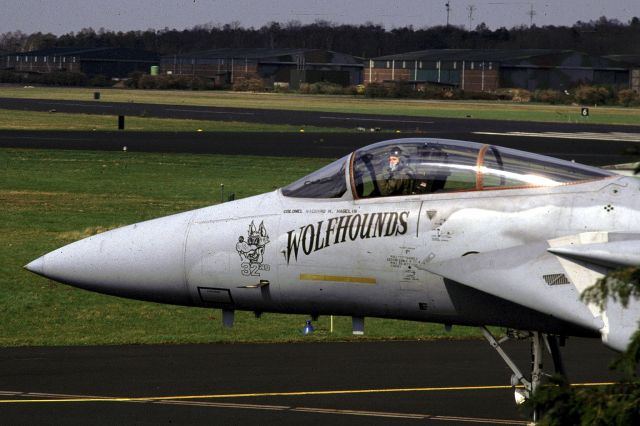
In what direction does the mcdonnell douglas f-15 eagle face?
to the viewer's left
